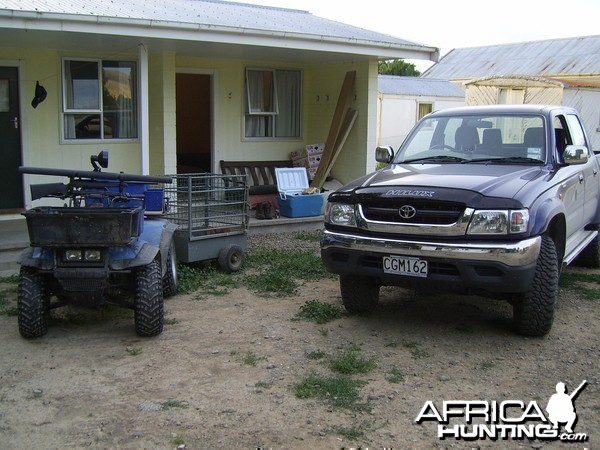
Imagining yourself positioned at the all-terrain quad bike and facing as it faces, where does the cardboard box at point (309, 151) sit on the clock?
The cardboard box is roughly at 7 o'clock from the all-terrain quad bike.

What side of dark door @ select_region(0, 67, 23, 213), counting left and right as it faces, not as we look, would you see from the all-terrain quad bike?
front

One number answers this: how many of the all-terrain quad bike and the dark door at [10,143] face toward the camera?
2

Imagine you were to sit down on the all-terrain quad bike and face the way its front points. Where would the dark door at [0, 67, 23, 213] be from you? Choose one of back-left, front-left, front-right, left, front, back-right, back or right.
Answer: back

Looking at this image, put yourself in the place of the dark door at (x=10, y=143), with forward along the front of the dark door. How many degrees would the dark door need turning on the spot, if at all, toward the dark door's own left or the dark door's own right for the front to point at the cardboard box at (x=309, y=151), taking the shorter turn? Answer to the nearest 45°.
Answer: approximately 90° to the dark door's own left

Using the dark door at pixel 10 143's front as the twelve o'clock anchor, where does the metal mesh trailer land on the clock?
The metal mesh trailer is roughly at 11 o'clock from the dark door.

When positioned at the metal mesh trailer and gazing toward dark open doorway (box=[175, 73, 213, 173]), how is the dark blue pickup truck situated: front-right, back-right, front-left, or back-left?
back-right

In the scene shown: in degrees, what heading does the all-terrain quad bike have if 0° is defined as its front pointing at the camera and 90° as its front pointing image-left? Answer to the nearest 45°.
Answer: approximately 0°

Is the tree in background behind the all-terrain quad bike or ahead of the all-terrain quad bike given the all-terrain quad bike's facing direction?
behind

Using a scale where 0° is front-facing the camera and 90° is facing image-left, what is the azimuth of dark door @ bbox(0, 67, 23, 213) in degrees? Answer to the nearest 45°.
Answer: approximately 0°

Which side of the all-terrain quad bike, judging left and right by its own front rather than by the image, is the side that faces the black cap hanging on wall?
back

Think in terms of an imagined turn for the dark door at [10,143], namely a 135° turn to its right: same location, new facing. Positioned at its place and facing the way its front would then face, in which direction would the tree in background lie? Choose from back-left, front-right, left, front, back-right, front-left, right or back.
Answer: right

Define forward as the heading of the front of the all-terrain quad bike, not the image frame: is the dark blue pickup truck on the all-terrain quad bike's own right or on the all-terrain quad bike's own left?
on the all-terrain quad bike's own left

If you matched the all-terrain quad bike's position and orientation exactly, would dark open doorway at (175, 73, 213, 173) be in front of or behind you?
behind

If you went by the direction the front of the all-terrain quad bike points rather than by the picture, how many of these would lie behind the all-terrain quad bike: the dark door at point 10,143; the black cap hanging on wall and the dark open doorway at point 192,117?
3
